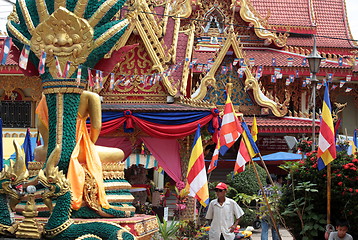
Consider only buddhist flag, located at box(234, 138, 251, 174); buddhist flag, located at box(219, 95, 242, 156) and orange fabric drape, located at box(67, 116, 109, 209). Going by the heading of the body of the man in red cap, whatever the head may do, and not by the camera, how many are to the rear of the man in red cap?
2

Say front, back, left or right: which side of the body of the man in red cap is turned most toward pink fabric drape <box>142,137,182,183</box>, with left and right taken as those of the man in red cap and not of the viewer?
back

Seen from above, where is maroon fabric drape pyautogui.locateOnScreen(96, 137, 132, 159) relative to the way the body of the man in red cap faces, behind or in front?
behind

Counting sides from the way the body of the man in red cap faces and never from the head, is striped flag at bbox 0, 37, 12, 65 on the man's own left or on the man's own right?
on the man's own right

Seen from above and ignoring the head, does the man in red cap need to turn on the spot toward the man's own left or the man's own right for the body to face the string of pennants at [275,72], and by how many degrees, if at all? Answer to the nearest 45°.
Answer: approximately 180°

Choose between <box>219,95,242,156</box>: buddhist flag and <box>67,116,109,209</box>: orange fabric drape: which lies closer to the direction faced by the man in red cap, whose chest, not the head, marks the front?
the orange fabric drape

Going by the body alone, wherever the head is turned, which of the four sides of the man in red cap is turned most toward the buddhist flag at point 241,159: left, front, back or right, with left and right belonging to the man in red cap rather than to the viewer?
back

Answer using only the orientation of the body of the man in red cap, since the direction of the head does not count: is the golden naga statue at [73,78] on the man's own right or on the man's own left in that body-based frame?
on the man's own right

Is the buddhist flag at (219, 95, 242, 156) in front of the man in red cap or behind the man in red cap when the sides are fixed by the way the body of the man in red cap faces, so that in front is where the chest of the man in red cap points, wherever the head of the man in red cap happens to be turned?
behind
